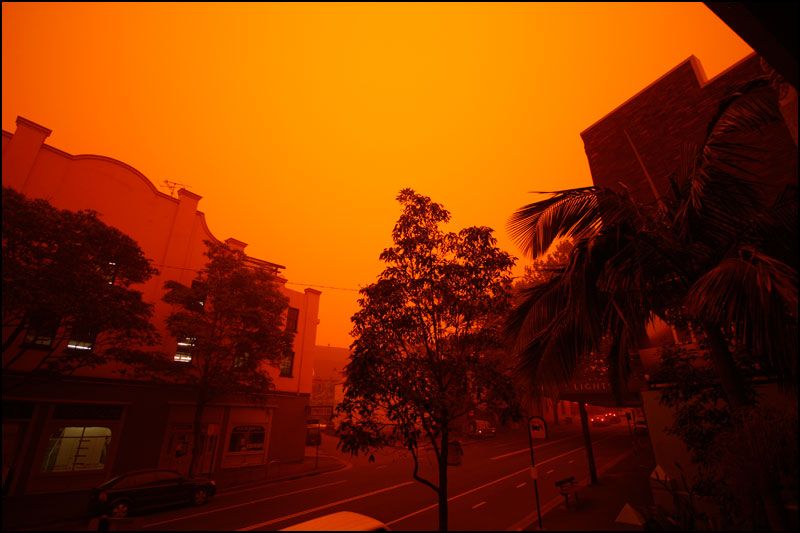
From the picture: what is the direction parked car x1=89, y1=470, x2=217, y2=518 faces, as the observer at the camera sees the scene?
facing away from the viewer and to the right of the viewer

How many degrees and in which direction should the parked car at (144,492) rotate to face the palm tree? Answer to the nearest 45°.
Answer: approximately 90° to its right

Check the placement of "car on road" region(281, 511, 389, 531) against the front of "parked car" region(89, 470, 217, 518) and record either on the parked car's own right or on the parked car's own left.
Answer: on the parked car's own right

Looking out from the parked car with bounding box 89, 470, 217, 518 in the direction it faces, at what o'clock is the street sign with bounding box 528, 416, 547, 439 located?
The street sign is roughly at 3 o'clock from the parked car.
